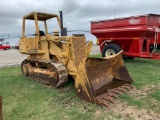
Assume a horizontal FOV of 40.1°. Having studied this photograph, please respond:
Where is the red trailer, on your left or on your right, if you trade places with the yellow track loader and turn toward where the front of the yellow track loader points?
on your left

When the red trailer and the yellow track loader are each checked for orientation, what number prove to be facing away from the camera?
0

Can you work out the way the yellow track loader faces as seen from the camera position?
facing the viewer and to the right of the viewer
